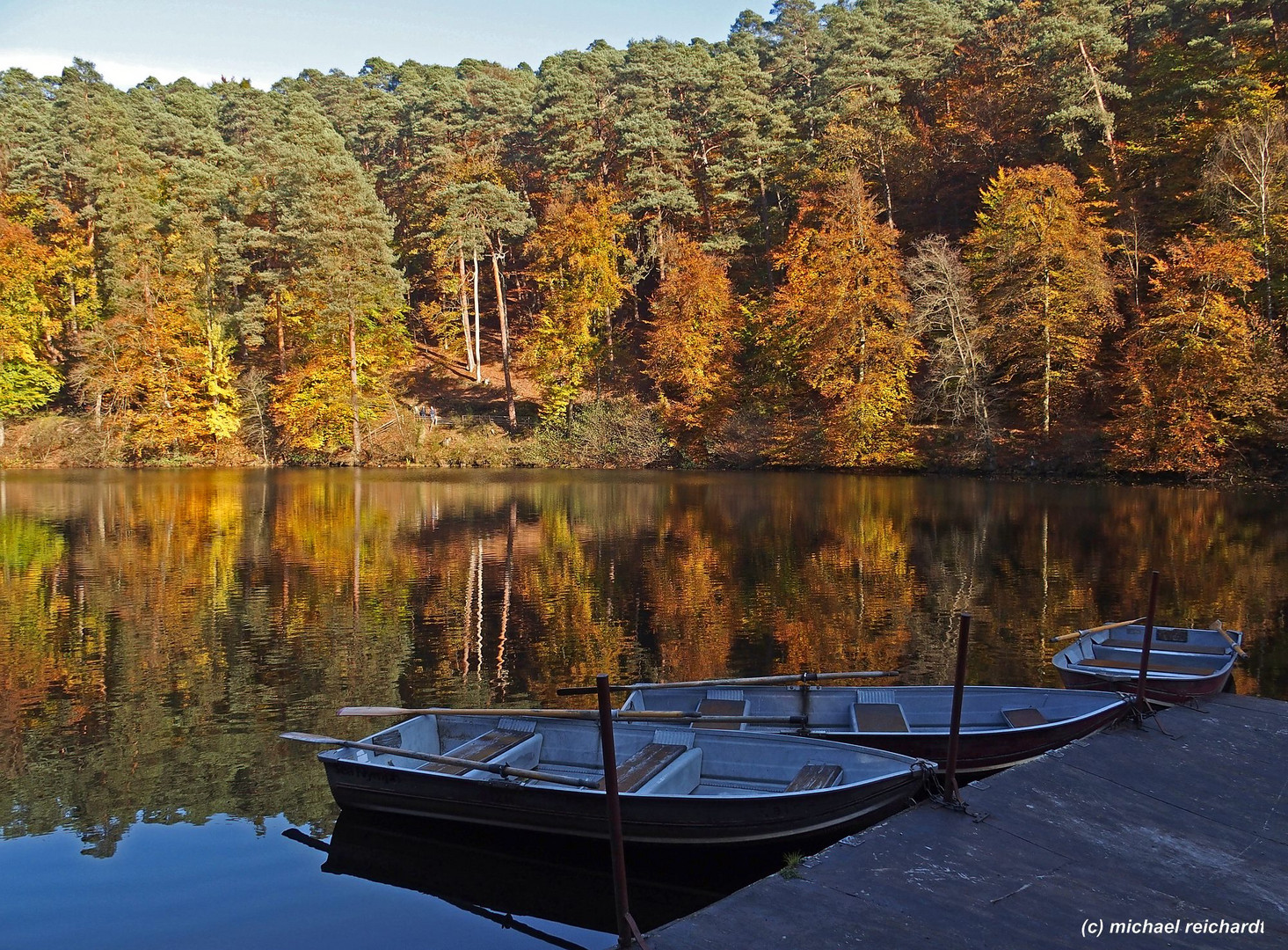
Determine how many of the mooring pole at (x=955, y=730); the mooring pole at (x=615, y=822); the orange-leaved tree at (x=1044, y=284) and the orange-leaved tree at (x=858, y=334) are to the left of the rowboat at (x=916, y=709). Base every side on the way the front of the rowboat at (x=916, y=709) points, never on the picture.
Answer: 2

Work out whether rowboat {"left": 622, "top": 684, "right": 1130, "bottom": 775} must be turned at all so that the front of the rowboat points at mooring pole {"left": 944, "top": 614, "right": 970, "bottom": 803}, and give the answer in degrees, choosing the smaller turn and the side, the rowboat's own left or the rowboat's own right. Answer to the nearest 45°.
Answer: approximately 90° to the rowboat's own right

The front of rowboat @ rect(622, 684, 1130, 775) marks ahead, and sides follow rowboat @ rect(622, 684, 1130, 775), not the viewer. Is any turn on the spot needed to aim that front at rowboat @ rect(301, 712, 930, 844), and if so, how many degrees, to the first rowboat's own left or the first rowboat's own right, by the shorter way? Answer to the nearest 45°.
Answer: approximately 135° to the first rowboat's own right

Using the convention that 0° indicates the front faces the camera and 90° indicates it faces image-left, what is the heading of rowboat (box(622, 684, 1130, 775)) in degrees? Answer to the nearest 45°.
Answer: approximately 270°

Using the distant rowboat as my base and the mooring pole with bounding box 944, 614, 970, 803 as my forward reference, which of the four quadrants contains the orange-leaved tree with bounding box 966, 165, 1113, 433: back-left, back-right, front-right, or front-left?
back-right

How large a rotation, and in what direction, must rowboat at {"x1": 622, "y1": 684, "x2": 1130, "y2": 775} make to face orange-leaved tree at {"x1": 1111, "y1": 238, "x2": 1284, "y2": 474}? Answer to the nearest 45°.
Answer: approximately 90° to its left

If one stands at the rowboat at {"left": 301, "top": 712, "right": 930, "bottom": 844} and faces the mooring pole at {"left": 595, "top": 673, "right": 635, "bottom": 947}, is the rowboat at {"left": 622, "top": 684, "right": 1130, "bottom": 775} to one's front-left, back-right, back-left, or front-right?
back-left

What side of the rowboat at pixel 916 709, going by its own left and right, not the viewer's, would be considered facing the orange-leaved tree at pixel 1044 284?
left
